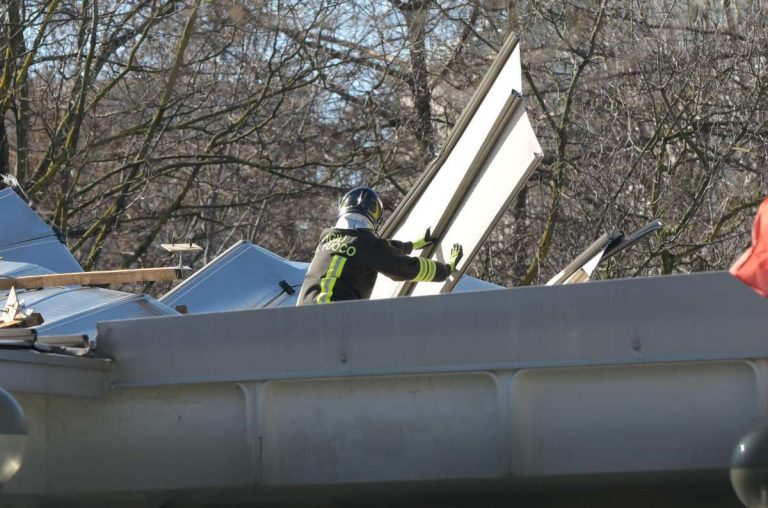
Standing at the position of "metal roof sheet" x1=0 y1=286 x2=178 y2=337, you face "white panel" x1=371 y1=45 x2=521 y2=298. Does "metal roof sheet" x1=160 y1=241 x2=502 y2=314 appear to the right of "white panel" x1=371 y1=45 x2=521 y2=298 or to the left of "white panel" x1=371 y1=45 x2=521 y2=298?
left

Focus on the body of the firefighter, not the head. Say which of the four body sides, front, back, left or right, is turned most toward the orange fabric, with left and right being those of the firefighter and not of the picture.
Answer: right

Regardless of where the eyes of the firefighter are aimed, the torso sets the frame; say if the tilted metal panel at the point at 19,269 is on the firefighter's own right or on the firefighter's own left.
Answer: on the firefighter's own left

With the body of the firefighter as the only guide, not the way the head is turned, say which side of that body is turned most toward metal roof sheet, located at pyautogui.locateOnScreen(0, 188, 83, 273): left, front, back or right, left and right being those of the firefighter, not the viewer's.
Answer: left

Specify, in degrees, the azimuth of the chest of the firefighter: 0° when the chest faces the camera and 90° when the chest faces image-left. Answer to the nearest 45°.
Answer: approximately 225°

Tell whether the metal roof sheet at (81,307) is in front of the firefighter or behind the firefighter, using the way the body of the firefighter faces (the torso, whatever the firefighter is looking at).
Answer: behind
